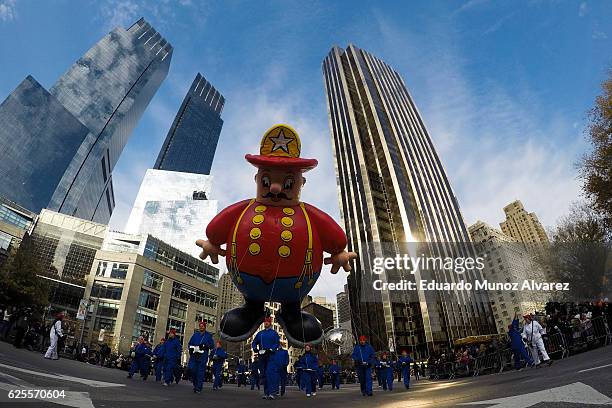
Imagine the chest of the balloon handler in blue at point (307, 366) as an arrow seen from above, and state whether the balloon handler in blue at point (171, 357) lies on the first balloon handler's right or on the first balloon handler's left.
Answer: on the first balloon handler's right

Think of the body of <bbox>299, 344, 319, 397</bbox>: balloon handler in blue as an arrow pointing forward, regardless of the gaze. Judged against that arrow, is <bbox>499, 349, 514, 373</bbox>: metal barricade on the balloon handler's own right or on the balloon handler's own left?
on the balloon handler's own left

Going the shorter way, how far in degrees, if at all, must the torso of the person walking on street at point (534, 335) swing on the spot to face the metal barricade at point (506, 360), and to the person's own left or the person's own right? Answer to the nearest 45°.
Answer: approximately 135° to the person's own right

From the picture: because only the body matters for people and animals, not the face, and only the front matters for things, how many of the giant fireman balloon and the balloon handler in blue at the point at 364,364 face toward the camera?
2
